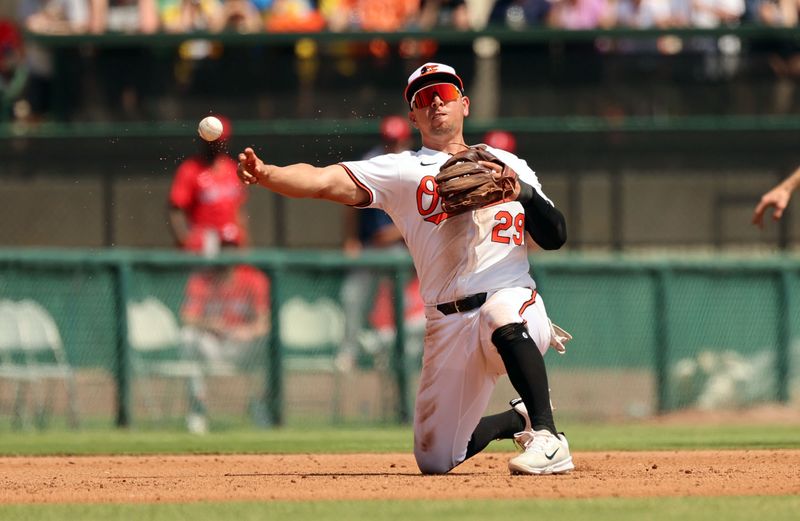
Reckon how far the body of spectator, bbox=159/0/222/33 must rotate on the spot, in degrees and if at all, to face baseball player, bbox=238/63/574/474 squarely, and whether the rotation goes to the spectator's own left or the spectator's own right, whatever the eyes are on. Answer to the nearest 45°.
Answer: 0° — they already face them

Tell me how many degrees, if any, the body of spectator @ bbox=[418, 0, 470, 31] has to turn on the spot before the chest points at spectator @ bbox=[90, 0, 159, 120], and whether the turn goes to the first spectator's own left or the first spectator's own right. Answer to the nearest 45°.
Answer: approximately 90° to the first spectator's own right

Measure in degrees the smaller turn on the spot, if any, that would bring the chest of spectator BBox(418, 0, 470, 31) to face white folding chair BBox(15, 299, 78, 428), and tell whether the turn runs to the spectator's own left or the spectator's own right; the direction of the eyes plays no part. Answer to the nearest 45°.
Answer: approximately 45° to the spectator's own right

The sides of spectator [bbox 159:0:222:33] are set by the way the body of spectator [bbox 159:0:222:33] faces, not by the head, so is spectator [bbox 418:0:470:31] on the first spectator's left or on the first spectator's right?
on the first spectator's left

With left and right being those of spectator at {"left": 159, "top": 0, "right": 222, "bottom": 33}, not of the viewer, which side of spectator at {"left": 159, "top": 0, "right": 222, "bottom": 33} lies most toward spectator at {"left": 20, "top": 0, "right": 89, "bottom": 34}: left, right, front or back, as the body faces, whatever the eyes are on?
right

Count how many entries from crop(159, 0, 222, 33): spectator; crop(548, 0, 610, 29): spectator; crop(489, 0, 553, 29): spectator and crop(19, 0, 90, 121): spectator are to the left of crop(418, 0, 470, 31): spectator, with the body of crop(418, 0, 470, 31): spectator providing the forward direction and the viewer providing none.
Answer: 2
